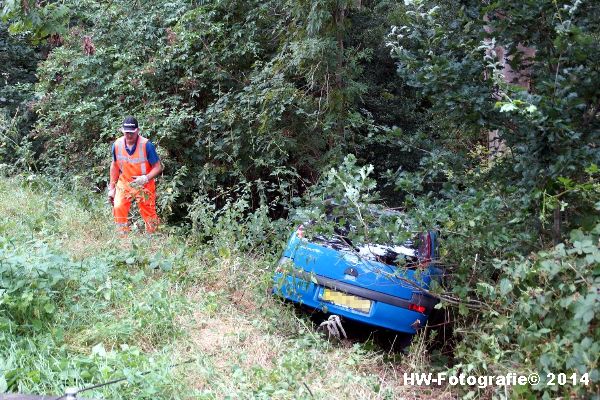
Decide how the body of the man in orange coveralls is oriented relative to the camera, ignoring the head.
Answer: toward the camera

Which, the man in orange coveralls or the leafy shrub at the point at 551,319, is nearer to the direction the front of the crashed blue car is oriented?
the man in orange coveralls

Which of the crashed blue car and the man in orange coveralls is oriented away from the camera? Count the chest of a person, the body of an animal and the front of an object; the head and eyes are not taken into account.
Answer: the crashed blue car

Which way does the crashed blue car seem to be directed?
away from the camera

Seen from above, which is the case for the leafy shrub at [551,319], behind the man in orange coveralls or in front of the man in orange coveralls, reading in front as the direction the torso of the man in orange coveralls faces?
in front

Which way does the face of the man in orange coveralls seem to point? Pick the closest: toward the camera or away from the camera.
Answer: toward the camera

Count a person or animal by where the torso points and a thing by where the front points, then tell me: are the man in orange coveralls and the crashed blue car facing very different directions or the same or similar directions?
very different directions

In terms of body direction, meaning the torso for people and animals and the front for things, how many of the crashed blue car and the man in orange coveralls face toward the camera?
1

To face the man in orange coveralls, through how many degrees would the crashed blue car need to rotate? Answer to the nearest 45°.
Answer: approximately 45° to its left

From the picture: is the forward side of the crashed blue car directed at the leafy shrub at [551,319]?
no
